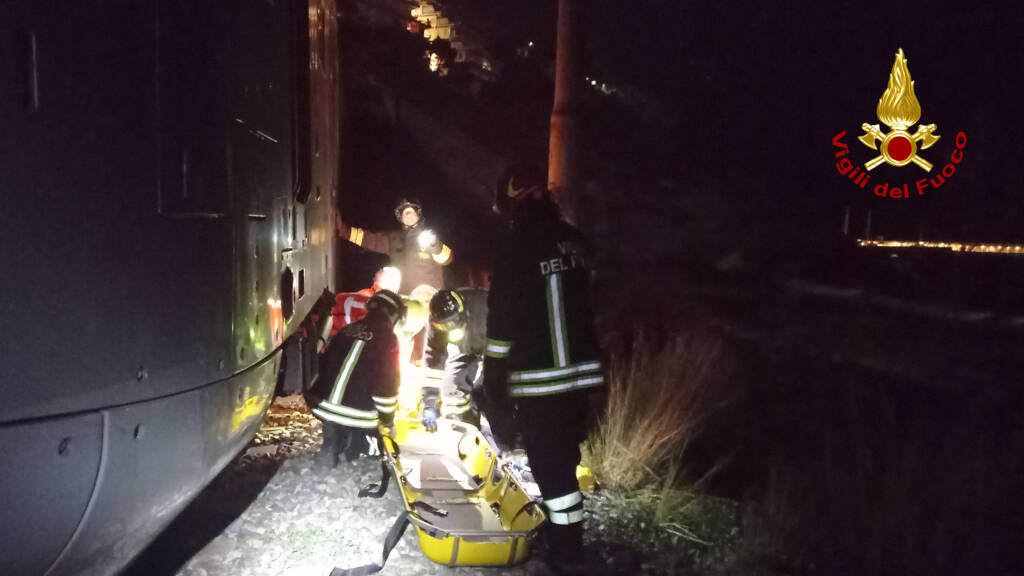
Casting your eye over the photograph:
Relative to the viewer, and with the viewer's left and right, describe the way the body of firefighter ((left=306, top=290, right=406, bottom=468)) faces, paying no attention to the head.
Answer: facing away from the viewer and to the right of the viewer

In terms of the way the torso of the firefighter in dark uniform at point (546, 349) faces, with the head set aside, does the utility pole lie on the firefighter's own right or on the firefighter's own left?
on the firefighter's own right

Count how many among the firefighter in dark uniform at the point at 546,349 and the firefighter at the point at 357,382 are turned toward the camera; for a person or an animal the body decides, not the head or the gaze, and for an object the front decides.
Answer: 0

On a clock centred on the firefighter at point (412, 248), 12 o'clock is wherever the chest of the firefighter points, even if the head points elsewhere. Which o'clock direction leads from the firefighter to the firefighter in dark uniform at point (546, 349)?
The firefighter in dark uniform is roughly at 12 o'clock from the firefighter.

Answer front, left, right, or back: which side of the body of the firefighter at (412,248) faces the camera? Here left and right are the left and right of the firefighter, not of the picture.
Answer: front

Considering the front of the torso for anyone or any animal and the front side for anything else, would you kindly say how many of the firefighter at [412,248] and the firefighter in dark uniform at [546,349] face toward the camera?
1

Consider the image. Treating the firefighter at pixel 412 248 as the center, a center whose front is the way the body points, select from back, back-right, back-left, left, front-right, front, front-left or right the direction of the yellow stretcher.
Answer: front

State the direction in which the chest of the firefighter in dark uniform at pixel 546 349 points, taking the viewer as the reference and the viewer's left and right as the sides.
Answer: facing away from the viewer and to the left of the viewer

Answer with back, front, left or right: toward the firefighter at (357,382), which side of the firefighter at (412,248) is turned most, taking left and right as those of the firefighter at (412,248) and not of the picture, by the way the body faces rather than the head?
front

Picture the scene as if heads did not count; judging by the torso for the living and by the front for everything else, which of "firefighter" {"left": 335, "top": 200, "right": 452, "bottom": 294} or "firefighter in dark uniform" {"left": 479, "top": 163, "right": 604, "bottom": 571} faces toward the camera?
the firefighter

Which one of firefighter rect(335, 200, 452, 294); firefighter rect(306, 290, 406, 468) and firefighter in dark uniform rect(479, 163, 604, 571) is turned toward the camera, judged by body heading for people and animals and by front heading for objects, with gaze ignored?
firefighter rect(335, 200, 452, 294)

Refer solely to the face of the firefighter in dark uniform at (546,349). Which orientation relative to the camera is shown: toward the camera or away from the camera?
away from the camera

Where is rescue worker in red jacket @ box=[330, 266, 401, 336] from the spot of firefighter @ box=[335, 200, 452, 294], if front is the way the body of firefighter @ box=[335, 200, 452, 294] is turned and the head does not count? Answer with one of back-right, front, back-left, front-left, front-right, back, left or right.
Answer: front

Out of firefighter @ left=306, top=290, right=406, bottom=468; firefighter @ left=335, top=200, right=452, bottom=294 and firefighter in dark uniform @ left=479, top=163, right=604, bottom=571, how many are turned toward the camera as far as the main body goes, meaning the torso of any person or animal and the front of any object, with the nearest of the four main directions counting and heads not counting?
1

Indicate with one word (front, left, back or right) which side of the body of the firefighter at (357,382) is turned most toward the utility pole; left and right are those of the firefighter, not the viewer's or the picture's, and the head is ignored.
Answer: front
